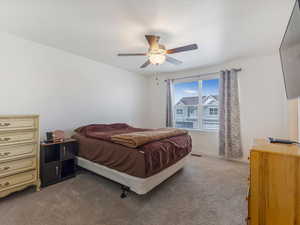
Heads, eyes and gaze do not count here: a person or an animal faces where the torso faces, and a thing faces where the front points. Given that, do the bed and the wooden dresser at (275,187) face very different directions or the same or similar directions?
very different directions

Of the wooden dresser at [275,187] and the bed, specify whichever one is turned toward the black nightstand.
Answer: the wooden dresser

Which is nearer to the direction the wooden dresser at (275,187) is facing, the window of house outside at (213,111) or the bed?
the bed

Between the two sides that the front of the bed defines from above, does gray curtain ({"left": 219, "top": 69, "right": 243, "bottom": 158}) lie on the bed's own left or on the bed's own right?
on the bed's own left

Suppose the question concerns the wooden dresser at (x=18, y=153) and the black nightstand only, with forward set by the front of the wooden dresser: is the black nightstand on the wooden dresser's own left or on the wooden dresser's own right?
on the wooden dresser's own left

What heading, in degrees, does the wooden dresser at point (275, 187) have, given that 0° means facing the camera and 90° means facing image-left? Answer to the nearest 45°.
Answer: approximately 90°

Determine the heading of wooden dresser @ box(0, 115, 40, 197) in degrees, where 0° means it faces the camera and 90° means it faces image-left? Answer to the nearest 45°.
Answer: approximately 315°

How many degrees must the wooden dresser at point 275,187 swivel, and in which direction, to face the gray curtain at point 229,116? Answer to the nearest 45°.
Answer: approximately 90° to its right

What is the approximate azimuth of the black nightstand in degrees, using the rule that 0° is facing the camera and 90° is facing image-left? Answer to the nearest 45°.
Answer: approximately 315°
